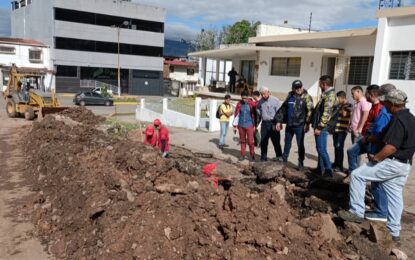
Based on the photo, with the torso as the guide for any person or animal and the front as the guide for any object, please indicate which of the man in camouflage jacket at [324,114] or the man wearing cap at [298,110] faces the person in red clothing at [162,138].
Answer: the man in camouflage jacket at [324,114]

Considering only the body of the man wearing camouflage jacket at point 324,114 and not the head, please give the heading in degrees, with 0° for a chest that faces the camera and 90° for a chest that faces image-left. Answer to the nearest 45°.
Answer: approximately 90°

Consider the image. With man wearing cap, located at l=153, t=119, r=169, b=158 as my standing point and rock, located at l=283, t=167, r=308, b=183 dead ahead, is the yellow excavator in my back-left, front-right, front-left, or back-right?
back-left

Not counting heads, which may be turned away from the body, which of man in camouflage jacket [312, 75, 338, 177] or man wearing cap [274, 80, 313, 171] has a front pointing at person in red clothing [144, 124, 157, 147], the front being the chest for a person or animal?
man in camouflage jacket [312, 75, 338, 177]
